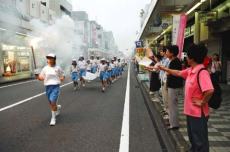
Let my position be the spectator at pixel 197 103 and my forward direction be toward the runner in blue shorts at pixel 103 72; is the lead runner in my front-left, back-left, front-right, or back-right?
front-left

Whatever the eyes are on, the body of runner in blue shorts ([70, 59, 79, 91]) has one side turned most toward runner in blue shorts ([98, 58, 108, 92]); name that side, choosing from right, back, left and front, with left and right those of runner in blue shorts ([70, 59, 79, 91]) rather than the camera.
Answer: left

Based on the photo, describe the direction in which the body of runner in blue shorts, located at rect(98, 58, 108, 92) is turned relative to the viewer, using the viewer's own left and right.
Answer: facing the viewer

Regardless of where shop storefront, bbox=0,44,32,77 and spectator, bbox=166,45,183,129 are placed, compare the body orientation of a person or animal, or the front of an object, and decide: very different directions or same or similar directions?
very different directions

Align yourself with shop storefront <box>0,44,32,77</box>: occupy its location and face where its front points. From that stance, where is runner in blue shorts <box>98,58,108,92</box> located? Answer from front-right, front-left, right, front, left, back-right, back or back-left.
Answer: front

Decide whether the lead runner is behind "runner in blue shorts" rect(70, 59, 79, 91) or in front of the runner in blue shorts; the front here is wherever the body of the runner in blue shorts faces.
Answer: in front

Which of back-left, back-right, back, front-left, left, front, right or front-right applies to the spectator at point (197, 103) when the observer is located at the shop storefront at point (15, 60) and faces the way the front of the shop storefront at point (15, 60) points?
front-right

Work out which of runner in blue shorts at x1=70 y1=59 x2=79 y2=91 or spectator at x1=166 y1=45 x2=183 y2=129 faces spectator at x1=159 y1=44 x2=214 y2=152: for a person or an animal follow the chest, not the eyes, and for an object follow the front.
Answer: the runner in blue shorts

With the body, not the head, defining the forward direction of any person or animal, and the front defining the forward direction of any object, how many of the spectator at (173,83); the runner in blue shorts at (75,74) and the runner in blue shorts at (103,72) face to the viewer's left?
1

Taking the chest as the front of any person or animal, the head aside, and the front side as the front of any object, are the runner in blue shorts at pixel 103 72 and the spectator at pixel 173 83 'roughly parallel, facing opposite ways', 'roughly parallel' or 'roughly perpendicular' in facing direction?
roughly perpendicular

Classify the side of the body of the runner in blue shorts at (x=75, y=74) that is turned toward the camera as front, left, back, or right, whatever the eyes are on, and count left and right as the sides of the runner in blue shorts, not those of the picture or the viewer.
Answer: front

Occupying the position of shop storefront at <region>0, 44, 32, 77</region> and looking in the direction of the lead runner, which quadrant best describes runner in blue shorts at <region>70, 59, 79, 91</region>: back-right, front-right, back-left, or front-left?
front-left

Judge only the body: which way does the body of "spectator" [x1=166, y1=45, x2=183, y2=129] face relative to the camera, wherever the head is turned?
to the viewer's left

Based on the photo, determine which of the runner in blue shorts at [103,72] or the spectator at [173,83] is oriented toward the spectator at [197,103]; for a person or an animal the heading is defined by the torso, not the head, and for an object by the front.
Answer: the runner in blue shorts

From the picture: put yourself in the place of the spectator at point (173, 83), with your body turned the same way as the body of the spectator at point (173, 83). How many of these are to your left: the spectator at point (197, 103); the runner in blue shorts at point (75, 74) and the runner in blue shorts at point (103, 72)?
1
